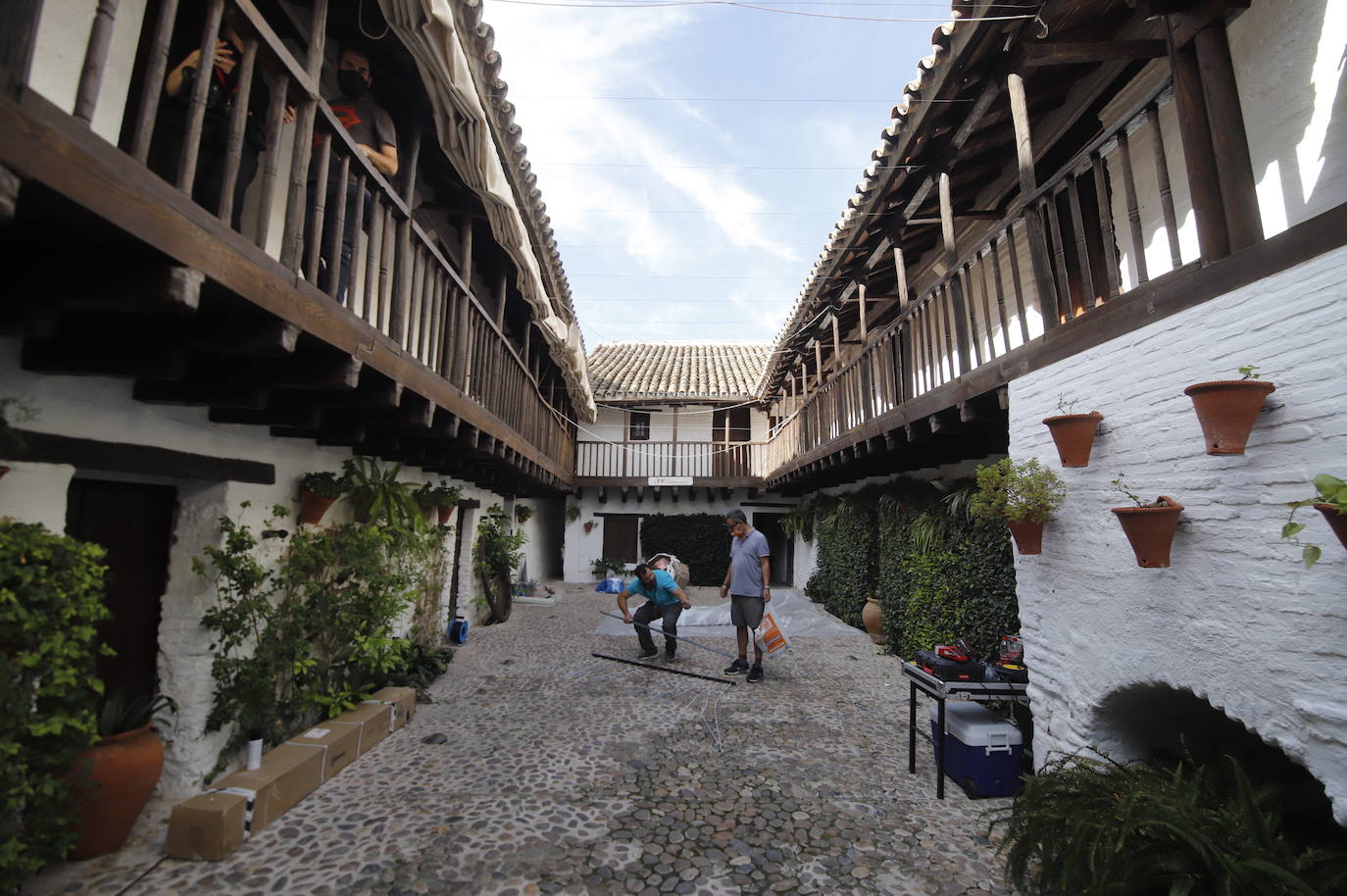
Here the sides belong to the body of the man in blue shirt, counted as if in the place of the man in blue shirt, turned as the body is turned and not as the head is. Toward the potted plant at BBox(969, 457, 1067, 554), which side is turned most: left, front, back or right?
left

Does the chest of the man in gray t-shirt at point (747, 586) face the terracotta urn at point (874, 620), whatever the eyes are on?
no

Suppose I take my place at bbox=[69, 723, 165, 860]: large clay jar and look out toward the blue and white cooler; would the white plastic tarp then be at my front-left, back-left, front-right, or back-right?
front-left

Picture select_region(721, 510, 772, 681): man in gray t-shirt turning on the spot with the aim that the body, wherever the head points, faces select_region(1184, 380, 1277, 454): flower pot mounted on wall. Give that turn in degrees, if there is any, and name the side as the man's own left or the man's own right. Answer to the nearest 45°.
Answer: approximately 90° to the man's own left

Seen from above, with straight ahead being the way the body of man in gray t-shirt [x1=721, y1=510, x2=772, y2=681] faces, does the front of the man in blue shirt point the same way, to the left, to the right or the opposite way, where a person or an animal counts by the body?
the same way

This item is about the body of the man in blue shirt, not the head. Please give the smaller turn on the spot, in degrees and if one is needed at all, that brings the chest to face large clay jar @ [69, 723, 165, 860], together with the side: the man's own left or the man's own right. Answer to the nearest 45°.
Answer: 0° — they already face it

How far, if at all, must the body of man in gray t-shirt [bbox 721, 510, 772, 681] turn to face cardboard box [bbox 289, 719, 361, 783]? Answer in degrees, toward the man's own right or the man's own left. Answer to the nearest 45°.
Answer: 0° — they already face it

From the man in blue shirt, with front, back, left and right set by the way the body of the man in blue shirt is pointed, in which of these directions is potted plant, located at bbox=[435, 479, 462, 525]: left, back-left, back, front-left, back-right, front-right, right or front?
front-right

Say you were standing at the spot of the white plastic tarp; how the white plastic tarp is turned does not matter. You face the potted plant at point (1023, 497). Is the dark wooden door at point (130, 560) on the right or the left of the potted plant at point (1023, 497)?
right

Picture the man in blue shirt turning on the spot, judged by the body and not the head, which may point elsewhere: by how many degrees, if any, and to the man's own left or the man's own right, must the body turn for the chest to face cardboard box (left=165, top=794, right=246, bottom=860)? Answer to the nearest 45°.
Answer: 0° — they already face it

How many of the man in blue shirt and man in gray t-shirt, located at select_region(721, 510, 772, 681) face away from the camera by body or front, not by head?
0

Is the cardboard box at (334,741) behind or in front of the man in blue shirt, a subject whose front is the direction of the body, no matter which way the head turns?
in front

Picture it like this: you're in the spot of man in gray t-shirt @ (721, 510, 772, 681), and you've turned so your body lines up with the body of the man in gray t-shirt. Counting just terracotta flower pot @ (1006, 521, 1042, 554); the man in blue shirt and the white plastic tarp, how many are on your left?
1

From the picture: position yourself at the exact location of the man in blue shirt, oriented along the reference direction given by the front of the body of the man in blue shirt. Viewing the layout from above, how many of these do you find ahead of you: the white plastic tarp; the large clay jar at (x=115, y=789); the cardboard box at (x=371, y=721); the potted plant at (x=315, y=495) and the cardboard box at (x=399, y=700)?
4
